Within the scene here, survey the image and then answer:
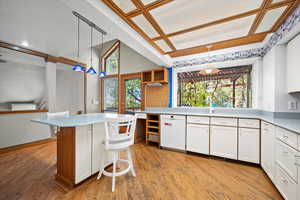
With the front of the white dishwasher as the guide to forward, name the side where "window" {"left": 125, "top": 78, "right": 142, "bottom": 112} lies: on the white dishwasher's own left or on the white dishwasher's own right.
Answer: on the white dishwasher's own right

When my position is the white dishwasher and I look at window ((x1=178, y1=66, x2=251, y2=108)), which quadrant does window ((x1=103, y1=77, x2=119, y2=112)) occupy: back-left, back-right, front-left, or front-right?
back-left

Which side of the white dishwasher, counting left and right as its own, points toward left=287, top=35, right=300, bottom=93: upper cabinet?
left

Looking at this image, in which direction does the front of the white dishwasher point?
toward the camera

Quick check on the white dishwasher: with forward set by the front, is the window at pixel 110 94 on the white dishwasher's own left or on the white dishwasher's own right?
on the white dishwasher's own right

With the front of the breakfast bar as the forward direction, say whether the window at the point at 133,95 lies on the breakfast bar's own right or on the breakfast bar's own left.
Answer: on the breakfast bar's own left

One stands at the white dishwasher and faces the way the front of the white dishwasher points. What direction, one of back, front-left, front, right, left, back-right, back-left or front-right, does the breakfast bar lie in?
front-right

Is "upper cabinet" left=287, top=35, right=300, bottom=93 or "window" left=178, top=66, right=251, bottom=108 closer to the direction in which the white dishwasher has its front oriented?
the upper cabinet

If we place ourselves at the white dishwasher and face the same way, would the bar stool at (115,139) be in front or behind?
in front

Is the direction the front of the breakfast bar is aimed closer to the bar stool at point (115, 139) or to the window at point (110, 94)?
the bar stool

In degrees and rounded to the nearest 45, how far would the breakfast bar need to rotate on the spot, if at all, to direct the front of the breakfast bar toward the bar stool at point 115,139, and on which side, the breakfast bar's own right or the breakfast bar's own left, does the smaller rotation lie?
0° — it already faces it

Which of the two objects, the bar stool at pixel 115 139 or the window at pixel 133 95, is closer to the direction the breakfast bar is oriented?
the bar stool

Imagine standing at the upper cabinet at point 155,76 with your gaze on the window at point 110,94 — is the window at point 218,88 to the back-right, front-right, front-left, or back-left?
back-right

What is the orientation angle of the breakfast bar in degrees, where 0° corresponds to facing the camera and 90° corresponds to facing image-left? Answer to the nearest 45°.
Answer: approximately 315°

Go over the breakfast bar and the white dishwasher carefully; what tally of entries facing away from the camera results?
0
